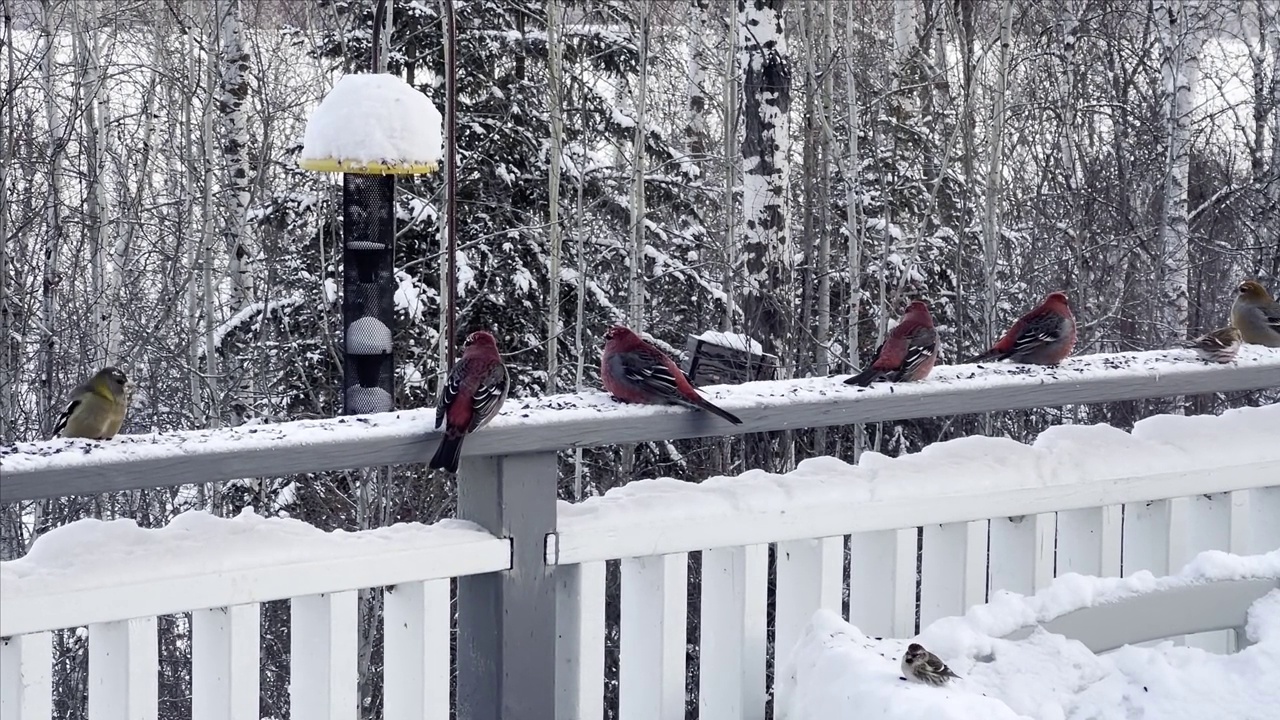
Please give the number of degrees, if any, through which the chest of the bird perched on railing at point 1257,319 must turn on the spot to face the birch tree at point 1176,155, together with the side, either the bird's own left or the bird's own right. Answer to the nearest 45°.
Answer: approximately 90° to the bird's own right

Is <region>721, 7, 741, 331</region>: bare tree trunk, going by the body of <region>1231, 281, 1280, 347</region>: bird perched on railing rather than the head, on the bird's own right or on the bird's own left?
on the bird's own right

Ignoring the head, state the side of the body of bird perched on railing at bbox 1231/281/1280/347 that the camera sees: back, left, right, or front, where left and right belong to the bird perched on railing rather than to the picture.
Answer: left

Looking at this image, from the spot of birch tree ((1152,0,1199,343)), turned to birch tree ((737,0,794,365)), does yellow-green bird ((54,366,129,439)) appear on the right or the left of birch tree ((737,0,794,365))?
left

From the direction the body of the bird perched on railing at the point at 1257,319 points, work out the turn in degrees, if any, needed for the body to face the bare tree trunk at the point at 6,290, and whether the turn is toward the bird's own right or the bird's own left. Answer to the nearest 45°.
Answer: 0° — it already faces it
